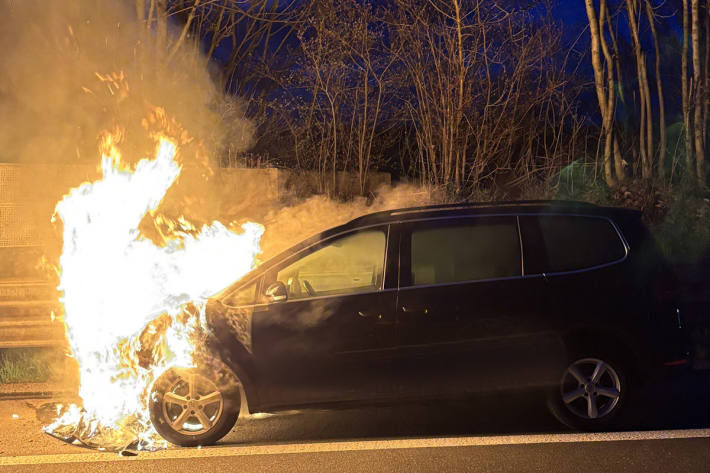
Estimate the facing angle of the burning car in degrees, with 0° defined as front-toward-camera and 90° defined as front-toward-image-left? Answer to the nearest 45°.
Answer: approximately 90°
